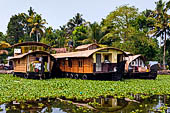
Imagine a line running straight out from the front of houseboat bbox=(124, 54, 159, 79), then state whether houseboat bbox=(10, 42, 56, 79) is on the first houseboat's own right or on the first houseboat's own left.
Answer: on the first houseboat's own right

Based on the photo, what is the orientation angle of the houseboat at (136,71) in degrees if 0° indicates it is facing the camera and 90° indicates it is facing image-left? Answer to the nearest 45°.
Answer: approximately 315°

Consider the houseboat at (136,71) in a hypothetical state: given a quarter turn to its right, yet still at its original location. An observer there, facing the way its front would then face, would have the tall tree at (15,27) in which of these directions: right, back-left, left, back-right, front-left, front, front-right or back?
right
